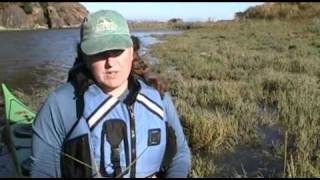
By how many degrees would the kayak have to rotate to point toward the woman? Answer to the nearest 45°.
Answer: approximately 180°

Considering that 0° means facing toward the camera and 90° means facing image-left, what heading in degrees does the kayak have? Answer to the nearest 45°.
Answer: approximately 180°
